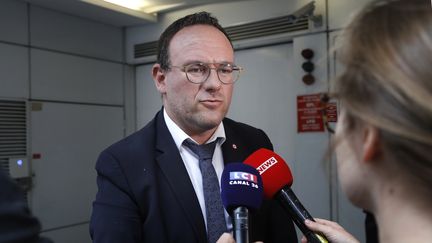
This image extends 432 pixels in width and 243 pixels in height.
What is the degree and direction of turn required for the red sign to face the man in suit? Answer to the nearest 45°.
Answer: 0° — it already faces them

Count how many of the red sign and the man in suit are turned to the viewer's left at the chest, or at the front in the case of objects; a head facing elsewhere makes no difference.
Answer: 0

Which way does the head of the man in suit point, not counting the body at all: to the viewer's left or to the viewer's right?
to the viewer's right

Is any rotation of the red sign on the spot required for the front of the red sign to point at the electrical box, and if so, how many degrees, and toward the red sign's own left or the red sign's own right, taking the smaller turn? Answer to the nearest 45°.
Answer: approximately 90° to the red sign's own right

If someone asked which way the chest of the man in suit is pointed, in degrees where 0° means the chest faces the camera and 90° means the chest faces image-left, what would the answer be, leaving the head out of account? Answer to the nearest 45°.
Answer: approximately 315°

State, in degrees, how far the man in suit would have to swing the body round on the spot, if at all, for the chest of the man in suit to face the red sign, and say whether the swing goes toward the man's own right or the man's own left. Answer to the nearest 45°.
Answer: approximately 90° to the man's own left

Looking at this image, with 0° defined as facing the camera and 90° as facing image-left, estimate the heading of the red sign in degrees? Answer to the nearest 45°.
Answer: approximately 0°
